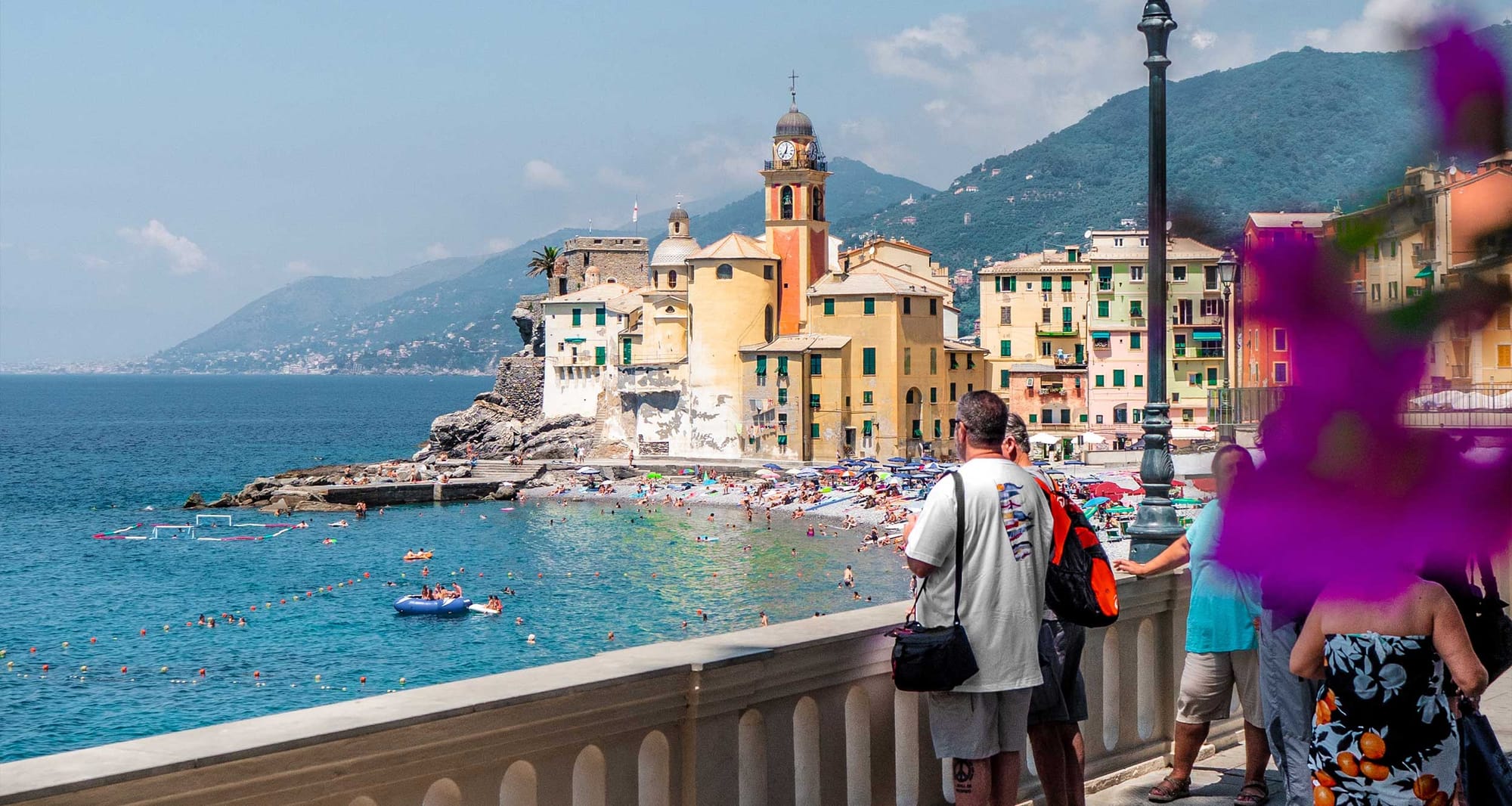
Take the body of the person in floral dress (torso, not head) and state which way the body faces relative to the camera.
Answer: away from the camera

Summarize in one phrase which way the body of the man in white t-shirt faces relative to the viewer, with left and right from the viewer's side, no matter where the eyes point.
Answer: facing away from the viewer and to the left of the viewer
